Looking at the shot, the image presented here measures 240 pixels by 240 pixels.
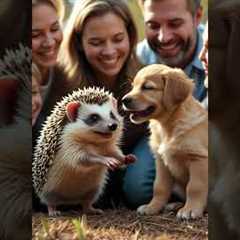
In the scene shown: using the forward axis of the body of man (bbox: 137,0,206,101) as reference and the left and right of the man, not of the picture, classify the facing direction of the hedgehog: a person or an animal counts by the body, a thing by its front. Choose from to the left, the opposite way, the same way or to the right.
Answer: to the left

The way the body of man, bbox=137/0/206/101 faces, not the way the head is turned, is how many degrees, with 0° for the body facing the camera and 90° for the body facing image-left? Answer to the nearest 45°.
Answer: approximately 45°

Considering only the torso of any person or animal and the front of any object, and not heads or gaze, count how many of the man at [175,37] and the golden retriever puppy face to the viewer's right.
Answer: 0

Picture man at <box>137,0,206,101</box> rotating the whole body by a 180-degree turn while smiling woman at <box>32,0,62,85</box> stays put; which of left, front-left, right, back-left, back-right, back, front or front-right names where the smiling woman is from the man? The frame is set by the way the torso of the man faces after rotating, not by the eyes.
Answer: back-left

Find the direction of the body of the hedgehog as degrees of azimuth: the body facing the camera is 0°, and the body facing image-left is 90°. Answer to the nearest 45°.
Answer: approximately 315°

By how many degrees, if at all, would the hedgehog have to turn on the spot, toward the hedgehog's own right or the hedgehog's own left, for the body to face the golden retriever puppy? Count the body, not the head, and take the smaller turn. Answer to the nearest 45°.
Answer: approximately 45° to the hedgehog's own left
